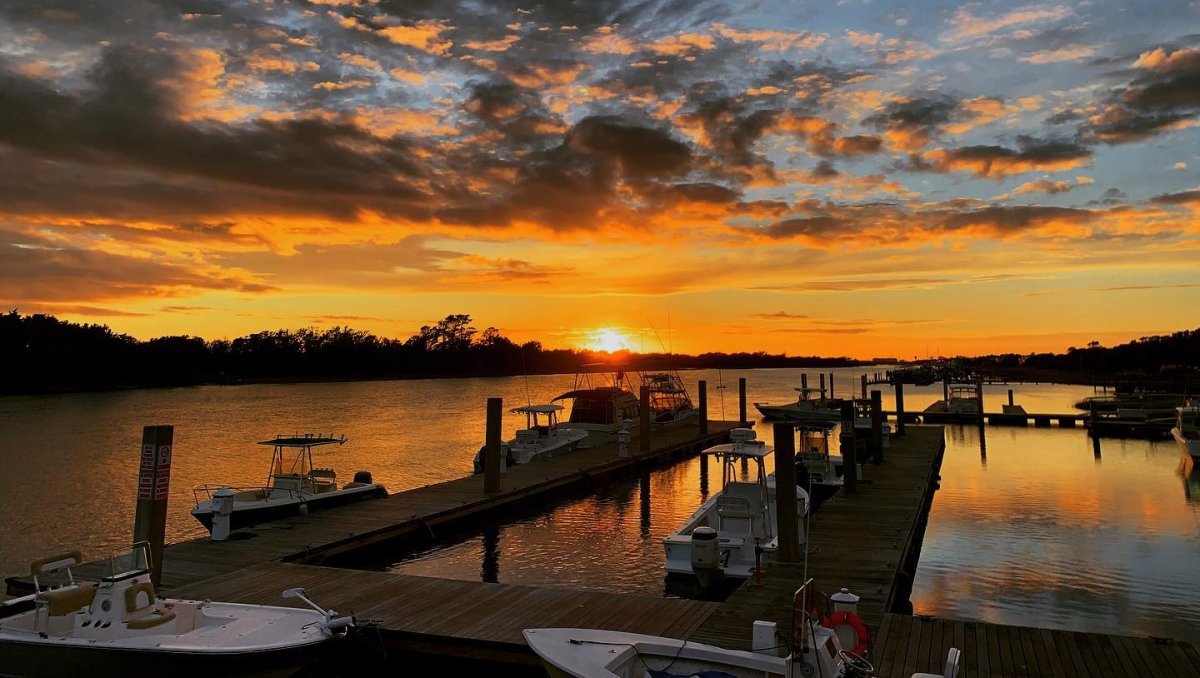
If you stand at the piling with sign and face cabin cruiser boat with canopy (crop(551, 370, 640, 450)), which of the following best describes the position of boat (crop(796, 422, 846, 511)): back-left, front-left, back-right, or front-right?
front-right

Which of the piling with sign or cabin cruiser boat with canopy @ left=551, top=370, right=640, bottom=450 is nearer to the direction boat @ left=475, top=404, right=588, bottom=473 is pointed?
the cabin cruiser boat with canopy

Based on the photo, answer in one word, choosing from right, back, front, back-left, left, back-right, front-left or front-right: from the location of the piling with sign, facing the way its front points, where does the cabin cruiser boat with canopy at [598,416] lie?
back-left

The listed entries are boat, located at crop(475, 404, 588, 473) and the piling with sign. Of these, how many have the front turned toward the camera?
1

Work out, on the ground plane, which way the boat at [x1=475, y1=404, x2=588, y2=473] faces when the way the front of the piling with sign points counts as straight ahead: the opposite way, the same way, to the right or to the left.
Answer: to the left

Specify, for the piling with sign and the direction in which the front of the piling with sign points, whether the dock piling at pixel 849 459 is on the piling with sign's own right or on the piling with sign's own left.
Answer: on the piling with sign's own left

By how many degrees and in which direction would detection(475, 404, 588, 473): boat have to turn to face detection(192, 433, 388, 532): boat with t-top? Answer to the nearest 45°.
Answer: approximately 180°

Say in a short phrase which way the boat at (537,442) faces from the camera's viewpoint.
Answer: facing away from the viewer and to the right of the viewer

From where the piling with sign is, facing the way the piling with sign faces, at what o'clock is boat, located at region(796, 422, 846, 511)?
The boat is roughly at 9 o'clock from the piling with sign.

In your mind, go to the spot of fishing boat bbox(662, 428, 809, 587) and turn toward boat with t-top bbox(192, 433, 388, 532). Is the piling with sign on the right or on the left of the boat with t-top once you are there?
left

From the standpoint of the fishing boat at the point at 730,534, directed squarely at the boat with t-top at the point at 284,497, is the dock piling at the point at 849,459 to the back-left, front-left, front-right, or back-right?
back-right

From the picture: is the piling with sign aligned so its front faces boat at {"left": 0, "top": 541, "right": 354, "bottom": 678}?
yes

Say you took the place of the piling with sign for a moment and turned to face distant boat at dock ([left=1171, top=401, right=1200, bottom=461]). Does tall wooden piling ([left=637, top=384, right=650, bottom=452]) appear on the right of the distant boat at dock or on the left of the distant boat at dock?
left

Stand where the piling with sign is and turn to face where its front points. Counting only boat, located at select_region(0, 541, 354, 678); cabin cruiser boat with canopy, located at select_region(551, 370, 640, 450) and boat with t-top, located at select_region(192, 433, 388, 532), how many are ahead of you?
1

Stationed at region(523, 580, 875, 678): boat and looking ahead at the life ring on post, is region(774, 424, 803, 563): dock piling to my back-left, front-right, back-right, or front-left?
front-left

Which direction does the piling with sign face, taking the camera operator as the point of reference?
facing the viewer

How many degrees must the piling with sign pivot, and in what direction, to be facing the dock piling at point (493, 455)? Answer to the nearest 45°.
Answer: approximately 135° to its left
